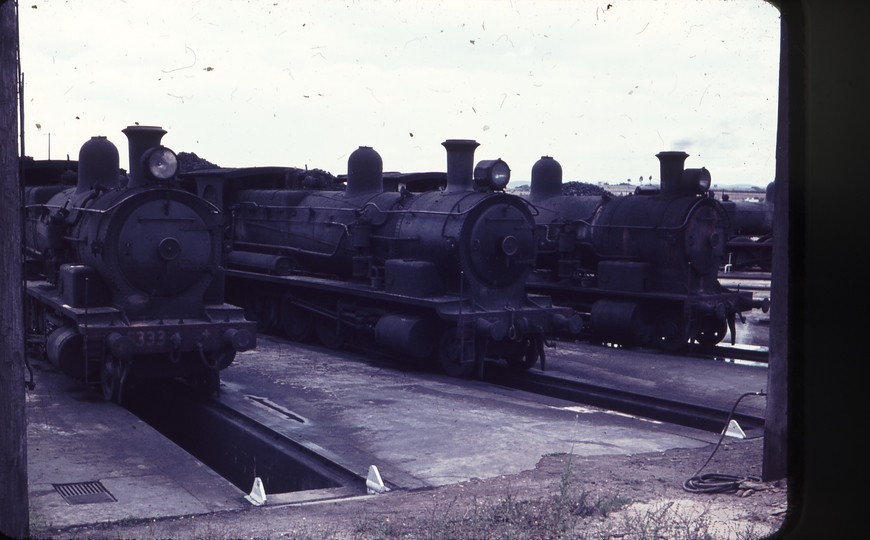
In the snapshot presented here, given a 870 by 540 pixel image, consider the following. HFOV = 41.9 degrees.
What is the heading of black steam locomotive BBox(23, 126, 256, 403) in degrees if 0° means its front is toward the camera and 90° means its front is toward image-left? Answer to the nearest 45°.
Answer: approximately 315°

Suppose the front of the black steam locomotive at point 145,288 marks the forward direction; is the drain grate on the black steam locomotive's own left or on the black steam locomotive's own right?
on the black steam locomotive's own right

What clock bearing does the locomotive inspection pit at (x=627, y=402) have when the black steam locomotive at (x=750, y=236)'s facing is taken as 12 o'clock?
The locomotive inspection pit is roughly at 3 o'clock from the black steam locomotive.

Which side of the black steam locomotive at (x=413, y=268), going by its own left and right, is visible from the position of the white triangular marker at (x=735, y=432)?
front

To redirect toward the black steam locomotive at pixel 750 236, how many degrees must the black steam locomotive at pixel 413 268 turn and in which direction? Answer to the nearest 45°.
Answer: approximately 90° to its left

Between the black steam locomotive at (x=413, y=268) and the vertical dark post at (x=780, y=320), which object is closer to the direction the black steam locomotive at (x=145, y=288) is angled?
the vertical dark post

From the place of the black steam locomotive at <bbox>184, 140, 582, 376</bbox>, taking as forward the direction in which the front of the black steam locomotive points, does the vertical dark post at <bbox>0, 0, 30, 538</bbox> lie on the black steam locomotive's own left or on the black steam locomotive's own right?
on the black steam locomotive's own right

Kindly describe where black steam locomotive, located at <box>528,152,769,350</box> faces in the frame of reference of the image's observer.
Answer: facing the viewer and to the right of the viewer

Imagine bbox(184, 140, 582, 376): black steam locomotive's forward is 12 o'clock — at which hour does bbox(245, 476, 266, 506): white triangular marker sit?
The white triangular marker is roughly at 2 o'clock from the black steam locomotive.

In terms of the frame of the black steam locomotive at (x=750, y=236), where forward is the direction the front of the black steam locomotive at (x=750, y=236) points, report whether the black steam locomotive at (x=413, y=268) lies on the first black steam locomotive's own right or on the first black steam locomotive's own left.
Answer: on the first black steam locomotive's own right

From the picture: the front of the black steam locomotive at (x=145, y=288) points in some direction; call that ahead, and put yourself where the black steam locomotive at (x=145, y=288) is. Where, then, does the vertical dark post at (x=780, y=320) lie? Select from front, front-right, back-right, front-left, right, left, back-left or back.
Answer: front
